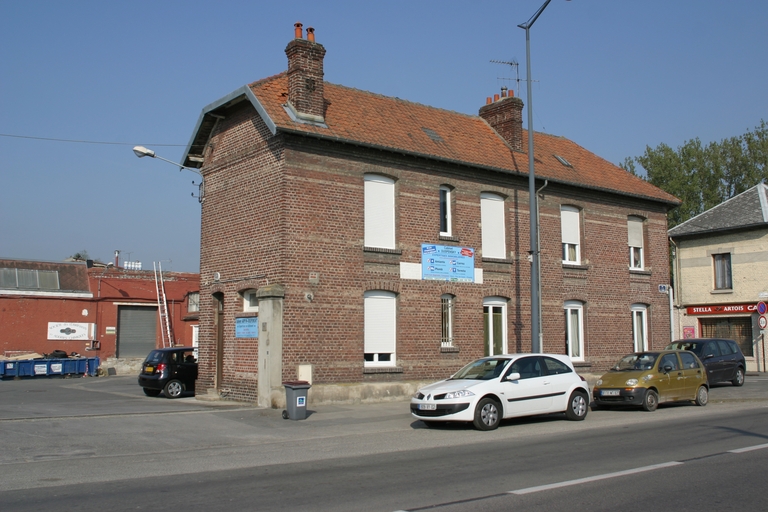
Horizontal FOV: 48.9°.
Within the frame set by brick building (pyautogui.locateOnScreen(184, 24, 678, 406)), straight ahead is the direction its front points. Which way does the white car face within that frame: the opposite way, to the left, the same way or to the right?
to the right

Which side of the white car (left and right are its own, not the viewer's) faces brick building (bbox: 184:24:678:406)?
right

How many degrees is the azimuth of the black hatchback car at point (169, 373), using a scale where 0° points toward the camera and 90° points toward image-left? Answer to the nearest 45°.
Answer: approximately 225°

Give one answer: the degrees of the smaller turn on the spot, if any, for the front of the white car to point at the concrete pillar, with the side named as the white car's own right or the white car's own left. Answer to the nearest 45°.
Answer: approximately 90° to the white car's own right

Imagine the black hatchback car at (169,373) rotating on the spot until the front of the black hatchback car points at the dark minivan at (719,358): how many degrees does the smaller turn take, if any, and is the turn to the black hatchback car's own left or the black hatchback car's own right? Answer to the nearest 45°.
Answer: approximately 45° to the black hatchback car's own right

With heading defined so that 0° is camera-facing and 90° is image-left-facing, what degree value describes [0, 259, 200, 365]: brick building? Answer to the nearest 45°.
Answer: approximately 0°

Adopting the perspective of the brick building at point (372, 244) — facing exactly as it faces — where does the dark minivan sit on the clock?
The dark minivan is roughly at 10 o'clock from the brick building.

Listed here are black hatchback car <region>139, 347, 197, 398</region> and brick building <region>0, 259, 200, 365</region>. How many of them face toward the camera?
1
